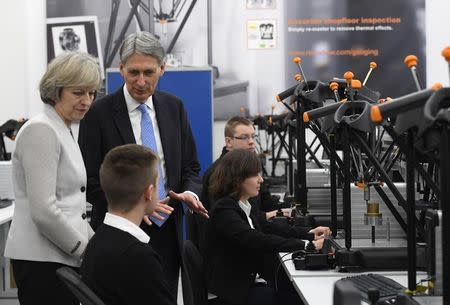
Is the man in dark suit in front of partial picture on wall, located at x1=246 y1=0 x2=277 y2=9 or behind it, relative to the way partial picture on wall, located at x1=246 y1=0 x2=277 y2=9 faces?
in front

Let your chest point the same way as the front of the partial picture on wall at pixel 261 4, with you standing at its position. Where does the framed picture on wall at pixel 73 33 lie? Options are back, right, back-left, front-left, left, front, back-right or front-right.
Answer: right

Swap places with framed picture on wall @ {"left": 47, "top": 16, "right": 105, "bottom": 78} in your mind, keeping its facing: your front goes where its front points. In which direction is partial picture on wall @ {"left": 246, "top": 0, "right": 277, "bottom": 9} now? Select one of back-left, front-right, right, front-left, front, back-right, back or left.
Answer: left

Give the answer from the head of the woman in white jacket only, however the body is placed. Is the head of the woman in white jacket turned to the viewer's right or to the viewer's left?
to the viewer's right

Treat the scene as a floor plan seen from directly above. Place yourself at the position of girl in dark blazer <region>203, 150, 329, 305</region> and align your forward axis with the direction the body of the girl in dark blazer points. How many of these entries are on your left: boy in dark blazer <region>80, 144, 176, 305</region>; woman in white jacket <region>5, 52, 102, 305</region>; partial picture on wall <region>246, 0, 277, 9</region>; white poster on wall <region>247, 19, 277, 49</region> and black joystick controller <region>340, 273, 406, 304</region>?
2

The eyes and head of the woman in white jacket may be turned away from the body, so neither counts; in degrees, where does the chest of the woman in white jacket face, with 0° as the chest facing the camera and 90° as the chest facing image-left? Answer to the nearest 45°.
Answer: approximately 270°

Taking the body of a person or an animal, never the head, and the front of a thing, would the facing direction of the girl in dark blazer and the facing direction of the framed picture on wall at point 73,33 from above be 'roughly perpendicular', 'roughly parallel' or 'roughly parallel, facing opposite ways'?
roughly perpendicular

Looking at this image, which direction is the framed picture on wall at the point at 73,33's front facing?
toward the camera

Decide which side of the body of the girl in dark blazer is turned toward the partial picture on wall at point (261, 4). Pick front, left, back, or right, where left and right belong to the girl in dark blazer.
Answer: left

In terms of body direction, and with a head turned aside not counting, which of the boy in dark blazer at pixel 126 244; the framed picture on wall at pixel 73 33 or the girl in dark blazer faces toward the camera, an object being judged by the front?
the framed picture on wall

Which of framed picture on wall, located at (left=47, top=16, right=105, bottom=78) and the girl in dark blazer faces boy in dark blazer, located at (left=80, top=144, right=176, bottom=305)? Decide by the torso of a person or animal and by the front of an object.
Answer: the framed picture on wall

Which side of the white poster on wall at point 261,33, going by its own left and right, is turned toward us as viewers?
front

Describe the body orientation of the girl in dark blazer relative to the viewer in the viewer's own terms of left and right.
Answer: facing to the right of the viewer

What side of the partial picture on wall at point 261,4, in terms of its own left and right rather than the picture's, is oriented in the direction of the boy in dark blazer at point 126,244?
front

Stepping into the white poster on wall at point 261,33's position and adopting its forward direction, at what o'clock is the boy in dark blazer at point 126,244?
The boy in dark blazer is roughly at 12 o'clock from the white poster on wall.

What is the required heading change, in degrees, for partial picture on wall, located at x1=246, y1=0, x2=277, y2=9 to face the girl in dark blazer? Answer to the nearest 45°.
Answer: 0° — it already faces them

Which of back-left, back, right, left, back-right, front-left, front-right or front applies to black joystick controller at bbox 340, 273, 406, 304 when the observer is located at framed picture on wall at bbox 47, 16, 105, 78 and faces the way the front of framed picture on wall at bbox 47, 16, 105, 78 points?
front

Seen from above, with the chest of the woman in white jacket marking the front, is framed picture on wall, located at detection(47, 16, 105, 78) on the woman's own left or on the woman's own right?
on the woman's own left
